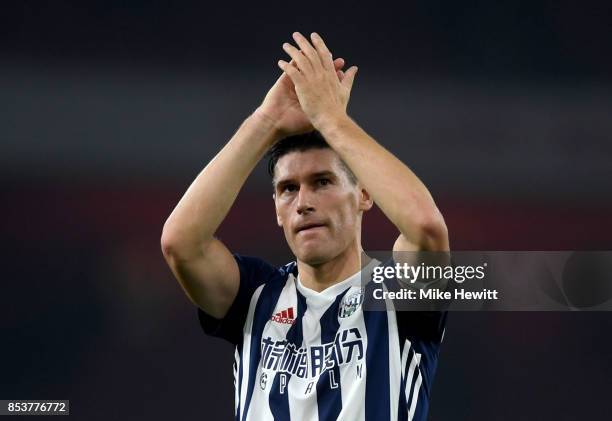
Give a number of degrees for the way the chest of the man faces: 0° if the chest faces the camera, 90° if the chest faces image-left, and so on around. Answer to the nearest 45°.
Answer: approximately 45°
